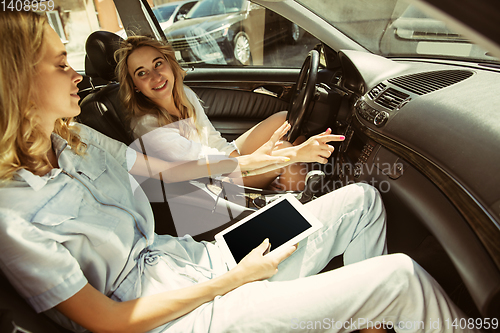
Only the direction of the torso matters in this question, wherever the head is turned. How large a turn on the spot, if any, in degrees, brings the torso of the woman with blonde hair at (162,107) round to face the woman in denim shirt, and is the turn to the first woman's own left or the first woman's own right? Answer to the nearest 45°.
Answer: approximately 45° to the first woman's own right

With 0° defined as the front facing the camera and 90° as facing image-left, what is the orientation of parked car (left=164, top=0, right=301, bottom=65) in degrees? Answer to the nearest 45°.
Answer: approximately 45°

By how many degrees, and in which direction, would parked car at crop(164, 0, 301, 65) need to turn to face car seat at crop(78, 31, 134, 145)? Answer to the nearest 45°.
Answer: approximately 45° to its left

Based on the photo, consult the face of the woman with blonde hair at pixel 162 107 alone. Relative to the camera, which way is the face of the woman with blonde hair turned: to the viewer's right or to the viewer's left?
to the viewer's left

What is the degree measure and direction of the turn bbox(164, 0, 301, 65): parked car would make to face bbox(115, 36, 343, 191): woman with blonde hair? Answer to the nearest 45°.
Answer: approximately 45° to its left

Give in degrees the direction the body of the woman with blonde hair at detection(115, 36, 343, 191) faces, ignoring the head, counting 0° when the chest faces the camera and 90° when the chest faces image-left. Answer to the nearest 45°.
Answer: approximately 315°

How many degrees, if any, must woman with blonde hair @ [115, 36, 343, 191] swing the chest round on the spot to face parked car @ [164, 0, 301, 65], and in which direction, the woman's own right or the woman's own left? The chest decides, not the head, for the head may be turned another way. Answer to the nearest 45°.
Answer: approximately 135° to the woman's own left

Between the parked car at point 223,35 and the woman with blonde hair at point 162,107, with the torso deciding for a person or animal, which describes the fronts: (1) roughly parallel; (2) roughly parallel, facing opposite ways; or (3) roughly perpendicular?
roughly perpendicular
